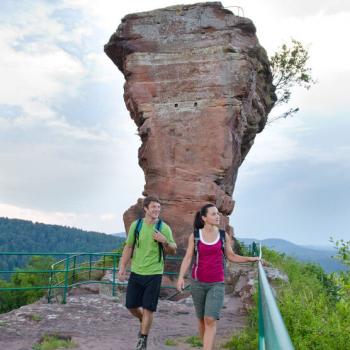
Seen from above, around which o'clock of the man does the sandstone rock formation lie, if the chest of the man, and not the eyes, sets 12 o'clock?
The sandstone rock formation is roughly at 6 o'clock from the man.

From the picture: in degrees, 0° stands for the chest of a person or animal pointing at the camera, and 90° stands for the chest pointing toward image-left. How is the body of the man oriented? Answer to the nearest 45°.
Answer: approximately 0°

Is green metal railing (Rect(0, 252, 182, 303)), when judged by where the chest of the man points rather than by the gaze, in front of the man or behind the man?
behind
